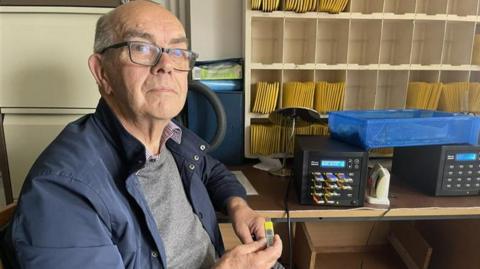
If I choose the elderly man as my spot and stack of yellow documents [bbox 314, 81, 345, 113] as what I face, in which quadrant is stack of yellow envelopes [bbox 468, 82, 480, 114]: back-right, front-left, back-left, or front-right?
front-right

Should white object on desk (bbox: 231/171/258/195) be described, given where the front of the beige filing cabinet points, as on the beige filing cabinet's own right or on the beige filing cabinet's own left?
on the beige filing cabinet's own left

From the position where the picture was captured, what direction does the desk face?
facing the viewer

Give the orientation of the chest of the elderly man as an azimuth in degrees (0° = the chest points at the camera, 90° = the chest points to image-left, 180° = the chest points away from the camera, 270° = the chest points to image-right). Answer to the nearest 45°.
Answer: approximately 315°

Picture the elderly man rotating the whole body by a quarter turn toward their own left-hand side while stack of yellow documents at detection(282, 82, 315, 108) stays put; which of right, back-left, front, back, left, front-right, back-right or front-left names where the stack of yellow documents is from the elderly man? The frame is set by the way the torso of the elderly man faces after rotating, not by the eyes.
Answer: front

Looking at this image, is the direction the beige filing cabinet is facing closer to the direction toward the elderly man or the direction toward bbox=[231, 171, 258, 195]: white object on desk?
the elderly man

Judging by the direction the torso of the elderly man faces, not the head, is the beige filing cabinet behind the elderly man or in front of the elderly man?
behind

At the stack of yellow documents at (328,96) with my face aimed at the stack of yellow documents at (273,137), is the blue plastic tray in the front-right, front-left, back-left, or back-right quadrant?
back-left

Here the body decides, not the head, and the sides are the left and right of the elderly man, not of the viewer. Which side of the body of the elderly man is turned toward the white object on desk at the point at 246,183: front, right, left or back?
left

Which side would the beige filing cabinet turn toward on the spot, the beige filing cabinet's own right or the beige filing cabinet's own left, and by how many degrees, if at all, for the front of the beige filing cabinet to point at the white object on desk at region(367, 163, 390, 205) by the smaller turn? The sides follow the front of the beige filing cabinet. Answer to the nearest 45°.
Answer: approximately 45° to the beige filing cabinet's own left

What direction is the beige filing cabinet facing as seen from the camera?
toward the camera
